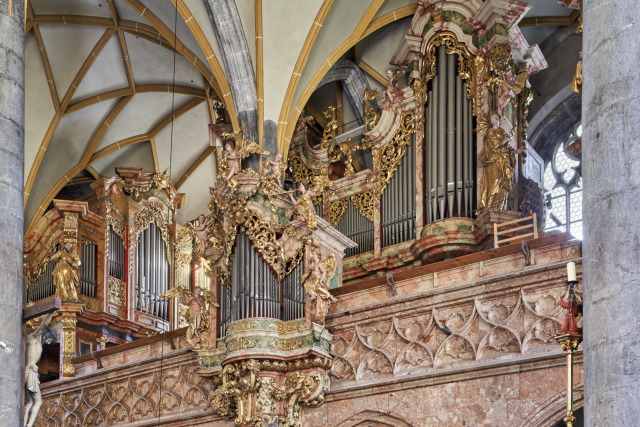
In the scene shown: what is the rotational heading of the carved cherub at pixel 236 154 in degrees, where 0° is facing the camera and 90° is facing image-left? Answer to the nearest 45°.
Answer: approximately 45°

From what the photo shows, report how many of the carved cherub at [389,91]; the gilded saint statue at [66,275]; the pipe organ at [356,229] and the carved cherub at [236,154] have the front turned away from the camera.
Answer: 0

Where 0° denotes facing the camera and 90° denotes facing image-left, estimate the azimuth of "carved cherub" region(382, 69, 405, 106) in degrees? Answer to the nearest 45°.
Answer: approximately 45°

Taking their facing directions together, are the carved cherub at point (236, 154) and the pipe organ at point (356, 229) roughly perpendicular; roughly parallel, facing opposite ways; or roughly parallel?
roughly parallel

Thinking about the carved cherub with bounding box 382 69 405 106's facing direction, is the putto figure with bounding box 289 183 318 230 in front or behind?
in front

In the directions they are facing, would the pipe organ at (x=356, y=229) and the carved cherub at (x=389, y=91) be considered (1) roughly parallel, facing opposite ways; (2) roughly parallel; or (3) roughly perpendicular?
roughly parallel

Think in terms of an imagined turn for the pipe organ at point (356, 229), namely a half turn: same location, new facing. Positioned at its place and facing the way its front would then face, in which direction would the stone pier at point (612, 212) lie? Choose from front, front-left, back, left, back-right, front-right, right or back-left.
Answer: back-right

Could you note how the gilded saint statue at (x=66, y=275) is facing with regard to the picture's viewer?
facing the viewer

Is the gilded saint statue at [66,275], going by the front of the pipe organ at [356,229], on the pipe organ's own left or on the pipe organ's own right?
on the pipe organ's own right
